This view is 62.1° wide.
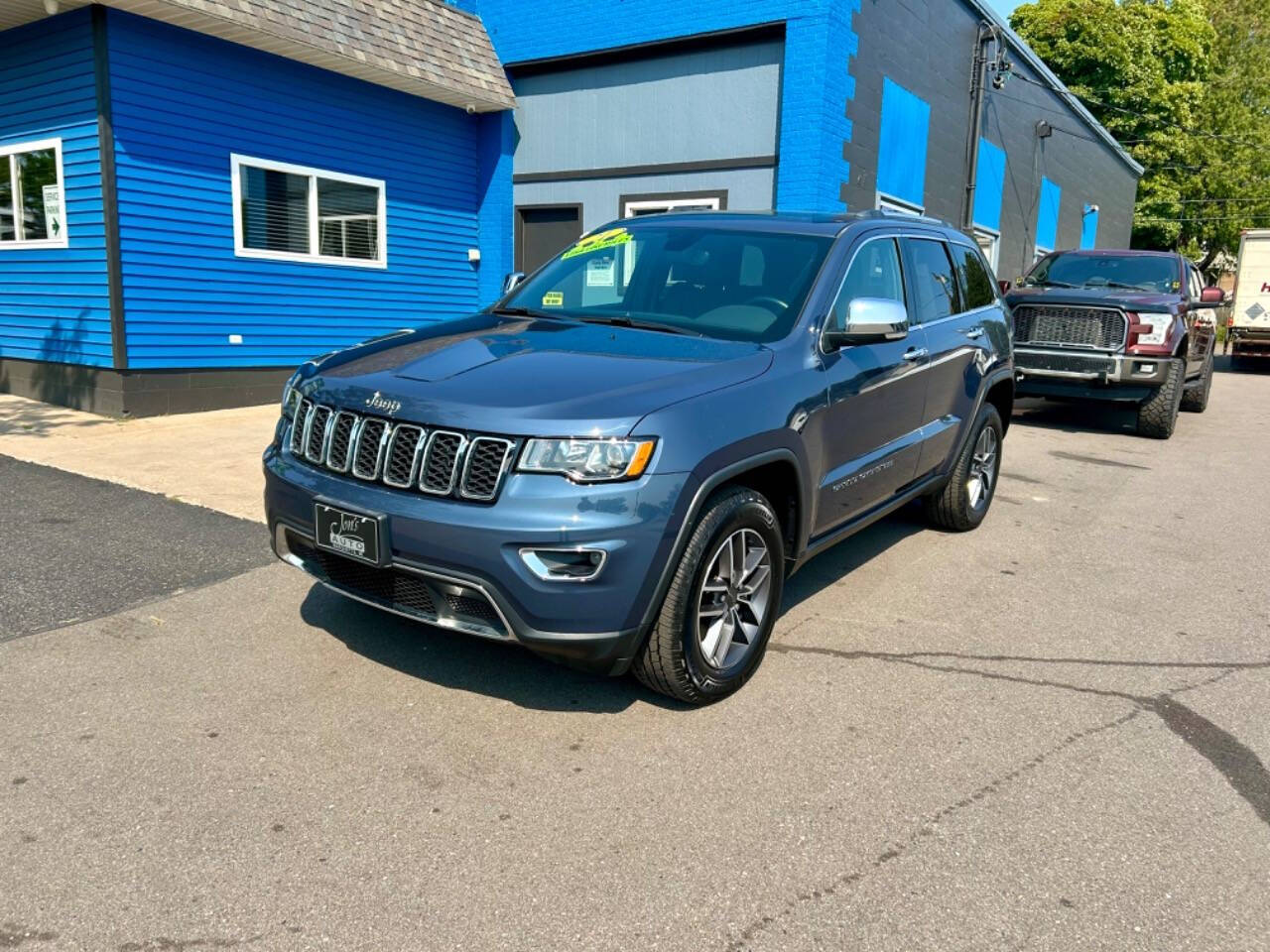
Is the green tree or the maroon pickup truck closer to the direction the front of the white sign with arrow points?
the maroon pickup truck

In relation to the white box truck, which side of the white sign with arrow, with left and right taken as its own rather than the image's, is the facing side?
left

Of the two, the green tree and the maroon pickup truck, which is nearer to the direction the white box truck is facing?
the green tree

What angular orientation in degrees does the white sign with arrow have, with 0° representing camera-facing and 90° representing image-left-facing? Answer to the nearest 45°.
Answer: approximately 0°

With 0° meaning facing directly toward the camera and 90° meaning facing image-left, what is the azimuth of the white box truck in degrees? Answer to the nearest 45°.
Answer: approximately 180°
